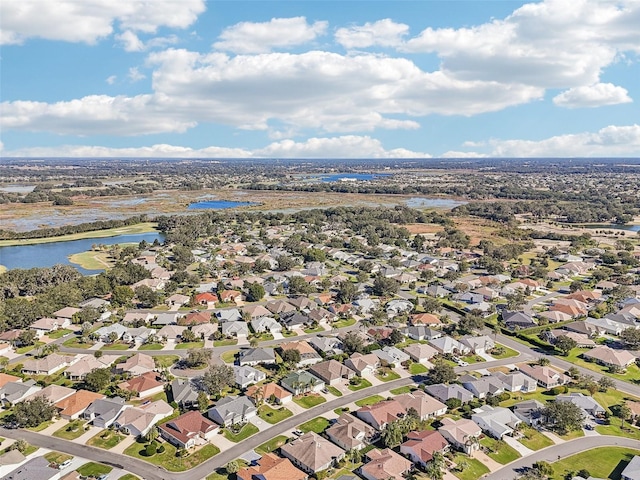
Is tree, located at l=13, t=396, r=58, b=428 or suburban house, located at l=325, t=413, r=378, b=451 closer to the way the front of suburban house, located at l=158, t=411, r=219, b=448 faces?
the suburban house

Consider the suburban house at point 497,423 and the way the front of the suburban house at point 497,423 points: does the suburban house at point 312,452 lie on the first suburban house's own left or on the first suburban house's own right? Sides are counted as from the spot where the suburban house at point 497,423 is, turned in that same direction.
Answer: on the first suburban house's own right

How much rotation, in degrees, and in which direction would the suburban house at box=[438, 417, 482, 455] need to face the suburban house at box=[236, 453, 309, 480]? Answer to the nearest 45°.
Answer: approximately 90° to its right

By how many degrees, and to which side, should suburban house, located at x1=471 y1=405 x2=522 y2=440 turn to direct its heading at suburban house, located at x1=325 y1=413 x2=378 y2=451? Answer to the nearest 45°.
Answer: approximately 90° to its right

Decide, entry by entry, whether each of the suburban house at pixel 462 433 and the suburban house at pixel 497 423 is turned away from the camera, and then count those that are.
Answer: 0

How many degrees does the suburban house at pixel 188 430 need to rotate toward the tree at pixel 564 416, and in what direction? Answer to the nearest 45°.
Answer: approximately 45° to its left

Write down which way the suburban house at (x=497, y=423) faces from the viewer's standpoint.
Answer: facing the viewer and to the right of the viewer

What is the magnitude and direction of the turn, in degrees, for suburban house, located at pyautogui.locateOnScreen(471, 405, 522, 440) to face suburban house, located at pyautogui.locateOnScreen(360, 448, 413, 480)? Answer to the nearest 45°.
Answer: approximately 90° to its right

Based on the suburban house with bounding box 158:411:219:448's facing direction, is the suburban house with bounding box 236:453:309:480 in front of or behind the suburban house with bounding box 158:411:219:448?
in front

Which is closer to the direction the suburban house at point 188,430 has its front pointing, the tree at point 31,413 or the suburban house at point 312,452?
the suburban house

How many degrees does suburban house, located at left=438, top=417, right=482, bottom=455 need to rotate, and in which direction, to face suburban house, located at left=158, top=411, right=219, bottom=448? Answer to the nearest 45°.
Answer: approximately 135° to its right

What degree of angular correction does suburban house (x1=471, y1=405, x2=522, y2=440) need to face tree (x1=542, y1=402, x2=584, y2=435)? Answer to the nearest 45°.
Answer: approximately 45° to its left
